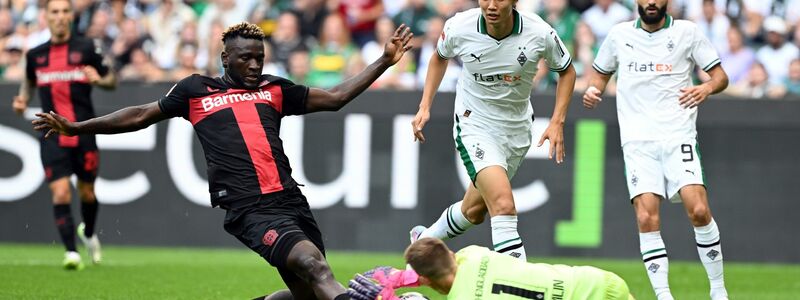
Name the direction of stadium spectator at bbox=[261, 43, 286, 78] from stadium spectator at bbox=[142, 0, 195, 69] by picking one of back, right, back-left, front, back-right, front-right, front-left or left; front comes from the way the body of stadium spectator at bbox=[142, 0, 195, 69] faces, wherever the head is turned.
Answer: front-left

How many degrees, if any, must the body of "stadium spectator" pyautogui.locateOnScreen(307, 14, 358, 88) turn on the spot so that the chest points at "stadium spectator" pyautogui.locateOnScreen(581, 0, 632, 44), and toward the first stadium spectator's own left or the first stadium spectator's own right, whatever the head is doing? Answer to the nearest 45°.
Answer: approximately 90° to the first stadium spectator's own left

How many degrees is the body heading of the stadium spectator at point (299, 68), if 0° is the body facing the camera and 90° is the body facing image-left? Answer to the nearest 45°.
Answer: approximately 0°

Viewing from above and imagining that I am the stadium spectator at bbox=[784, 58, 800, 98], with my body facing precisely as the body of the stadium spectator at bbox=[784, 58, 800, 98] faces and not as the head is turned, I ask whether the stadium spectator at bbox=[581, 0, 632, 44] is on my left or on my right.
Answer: on my right

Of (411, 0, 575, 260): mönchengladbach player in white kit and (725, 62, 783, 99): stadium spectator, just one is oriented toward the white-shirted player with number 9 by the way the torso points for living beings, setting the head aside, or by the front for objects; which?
the stadium spectator

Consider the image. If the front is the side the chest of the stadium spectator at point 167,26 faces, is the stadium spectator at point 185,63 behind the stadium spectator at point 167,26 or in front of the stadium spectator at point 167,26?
in front

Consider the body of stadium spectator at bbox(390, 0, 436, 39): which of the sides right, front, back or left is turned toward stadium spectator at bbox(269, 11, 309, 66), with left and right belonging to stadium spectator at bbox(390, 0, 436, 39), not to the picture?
right

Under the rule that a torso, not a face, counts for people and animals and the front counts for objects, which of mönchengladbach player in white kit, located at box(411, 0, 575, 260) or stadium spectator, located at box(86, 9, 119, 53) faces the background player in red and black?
the stadium spectator

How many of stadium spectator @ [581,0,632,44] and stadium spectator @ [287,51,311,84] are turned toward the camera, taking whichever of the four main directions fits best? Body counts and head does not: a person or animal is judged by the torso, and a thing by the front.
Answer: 2

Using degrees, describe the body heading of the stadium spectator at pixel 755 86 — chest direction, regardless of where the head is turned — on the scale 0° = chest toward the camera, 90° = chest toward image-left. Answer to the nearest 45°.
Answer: approximately 0°

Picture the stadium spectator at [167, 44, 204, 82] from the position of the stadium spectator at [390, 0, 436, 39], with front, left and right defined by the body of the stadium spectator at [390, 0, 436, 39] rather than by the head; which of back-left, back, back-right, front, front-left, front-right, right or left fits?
right
